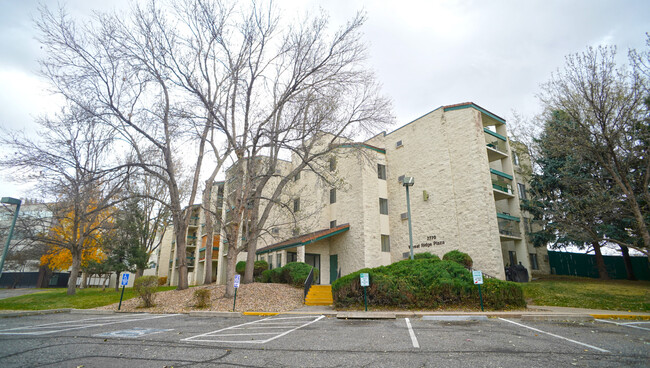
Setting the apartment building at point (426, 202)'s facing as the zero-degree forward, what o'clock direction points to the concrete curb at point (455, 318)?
The concrete curb is roughly at 11 o'clock from the apartment building.

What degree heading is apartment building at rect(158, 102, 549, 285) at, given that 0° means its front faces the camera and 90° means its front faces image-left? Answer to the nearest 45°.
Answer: approximately 45°

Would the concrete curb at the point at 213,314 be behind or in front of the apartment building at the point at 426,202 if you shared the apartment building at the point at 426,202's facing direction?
in front

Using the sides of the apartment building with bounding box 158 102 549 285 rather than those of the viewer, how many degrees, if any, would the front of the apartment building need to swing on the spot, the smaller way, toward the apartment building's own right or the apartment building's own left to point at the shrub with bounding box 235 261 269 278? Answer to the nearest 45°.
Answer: approximately 45° to the apartment building's own right

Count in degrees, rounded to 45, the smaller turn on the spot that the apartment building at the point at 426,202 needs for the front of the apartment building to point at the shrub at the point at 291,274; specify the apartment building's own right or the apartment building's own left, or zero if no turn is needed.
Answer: approximately 45° to the apartment building's own right

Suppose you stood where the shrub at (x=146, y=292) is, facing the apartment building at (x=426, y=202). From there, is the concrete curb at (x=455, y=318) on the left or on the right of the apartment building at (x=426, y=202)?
right

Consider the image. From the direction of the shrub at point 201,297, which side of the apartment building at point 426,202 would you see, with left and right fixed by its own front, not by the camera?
front

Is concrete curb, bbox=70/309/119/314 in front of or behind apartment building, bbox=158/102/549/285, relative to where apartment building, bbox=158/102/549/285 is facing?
in front
